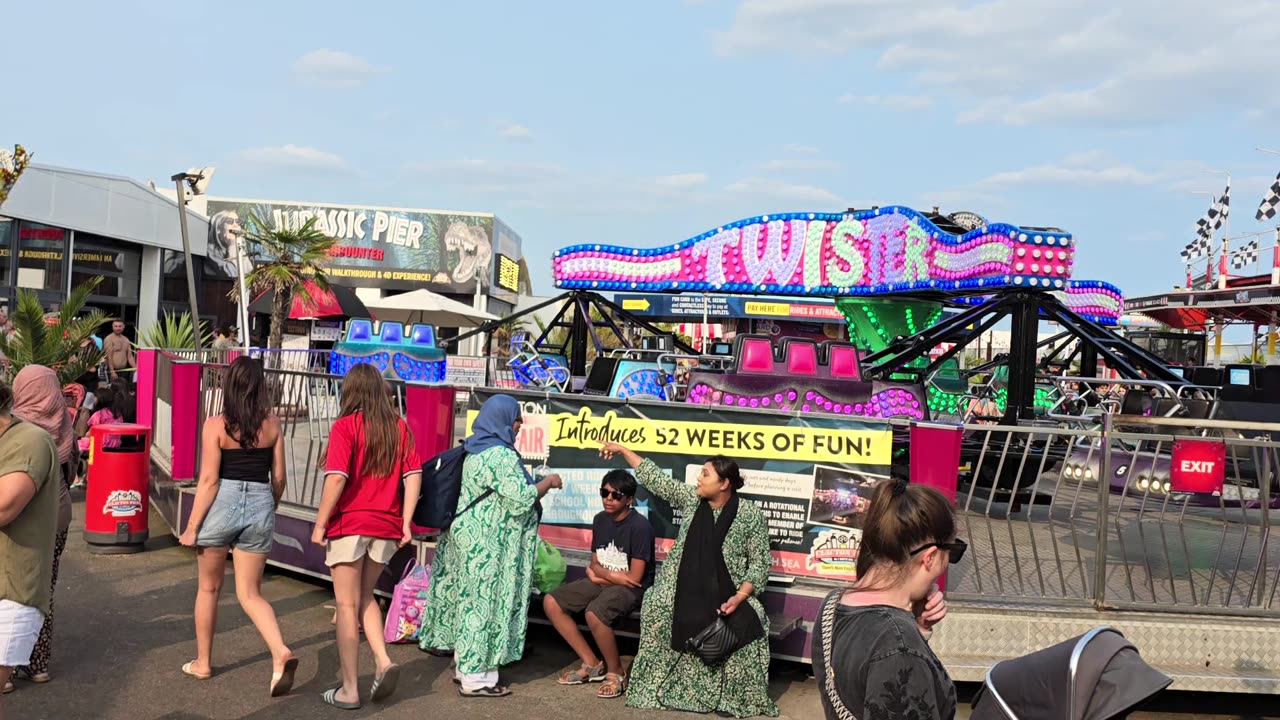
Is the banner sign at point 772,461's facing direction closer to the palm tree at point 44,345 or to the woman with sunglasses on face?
the woman with sunglasses on face

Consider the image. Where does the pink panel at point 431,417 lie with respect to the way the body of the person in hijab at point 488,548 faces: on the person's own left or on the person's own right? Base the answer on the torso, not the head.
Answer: on the person's own left

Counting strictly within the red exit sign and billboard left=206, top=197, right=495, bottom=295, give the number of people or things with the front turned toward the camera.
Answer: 2

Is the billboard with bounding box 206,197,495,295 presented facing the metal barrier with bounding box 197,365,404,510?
yes

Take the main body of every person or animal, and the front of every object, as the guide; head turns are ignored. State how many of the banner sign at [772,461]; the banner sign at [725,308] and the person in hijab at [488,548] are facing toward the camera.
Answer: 2

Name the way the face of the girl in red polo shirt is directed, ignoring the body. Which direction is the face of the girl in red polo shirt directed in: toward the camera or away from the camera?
away from the camera

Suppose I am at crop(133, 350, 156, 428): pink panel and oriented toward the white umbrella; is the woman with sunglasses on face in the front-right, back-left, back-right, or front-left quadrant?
back-right

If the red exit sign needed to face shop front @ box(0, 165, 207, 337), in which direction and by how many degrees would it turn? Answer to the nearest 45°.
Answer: approximately 90° to its right

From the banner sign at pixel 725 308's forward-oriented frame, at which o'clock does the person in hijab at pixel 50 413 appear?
The person in hijab is roughly at 12 o'clock from the banner sign.

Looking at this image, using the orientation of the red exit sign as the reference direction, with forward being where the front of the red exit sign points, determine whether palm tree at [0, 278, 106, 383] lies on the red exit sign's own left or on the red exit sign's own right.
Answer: on the red exit sign's own right

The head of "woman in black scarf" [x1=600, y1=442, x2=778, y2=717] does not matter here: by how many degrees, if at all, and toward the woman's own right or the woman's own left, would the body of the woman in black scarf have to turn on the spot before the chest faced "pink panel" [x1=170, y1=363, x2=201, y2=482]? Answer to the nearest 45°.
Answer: approximately 90° to the woman's own right

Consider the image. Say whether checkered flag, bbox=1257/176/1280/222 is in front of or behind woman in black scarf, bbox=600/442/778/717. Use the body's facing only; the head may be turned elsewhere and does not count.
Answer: behind

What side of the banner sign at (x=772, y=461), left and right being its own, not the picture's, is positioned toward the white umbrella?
back
